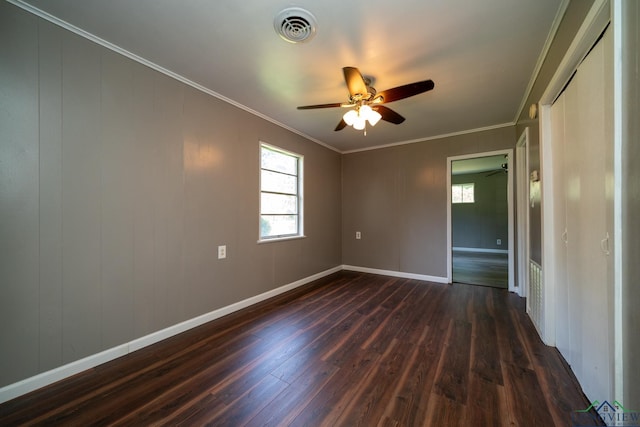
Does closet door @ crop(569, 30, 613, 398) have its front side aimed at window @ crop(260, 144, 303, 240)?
yes

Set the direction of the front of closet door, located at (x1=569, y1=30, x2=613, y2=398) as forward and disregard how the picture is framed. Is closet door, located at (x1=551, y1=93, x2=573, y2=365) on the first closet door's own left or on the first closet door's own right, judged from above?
on the first closet door's own right

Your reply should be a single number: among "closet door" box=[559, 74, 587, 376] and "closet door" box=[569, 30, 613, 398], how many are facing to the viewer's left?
2

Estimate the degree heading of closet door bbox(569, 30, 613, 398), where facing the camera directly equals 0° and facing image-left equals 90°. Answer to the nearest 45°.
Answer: approximately 90°

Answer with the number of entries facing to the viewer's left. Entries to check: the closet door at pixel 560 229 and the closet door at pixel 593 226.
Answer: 2

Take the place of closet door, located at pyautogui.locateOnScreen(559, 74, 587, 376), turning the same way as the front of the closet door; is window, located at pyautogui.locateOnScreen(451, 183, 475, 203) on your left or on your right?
on your right

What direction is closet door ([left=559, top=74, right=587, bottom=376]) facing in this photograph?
to the viewer's left

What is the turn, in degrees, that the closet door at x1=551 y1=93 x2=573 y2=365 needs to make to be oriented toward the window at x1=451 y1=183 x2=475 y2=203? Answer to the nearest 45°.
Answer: approximately 90° to its right
